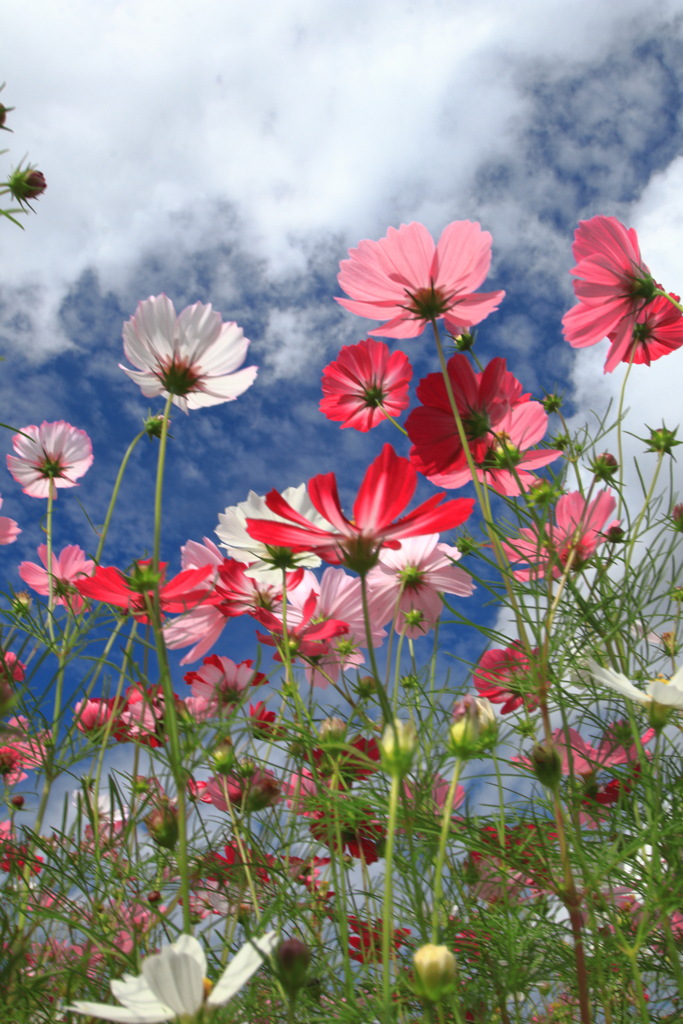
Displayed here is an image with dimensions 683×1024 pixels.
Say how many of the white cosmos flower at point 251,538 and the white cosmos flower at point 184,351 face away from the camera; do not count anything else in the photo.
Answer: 2

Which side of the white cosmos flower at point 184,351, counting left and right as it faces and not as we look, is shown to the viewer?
back

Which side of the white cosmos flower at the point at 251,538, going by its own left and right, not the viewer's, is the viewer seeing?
back
